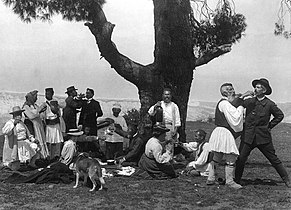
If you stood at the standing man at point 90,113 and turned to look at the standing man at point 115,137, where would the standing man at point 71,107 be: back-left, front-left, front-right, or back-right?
back-right

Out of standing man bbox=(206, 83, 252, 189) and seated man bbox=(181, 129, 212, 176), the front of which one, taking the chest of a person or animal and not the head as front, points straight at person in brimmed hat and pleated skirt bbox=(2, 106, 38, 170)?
the seated man

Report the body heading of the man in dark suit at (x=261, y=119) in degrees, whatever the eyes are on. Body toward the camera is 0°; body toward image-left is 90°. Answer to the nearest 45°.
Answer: approximately 45°

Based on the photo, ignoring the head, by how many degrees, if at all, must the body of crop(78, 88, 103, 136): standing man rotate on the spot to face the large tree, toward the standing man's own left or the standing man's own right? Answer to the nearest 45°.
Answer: approximately 135° to the standing man's own left

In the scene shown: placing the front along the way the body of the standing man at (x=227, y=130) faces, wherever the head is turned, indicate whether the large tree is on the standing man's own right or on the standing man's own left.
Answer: on the standing man's own left

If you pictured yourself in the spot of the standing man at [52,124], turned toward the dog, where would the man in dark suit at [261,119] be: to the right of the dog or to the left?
left

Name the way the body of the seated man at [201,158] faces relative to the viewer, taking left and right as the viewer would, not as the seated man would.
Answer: facing to the left of the viewer

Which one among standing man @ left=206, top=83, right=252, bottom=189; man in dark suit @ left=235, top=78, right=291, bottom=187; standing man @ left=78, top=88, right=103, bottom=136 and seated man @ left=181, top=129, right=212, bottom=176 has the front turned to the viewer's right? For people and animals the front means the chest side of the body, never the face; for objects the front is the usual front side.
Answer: standing man @ left=206, top=83, right=252, bottom=189
